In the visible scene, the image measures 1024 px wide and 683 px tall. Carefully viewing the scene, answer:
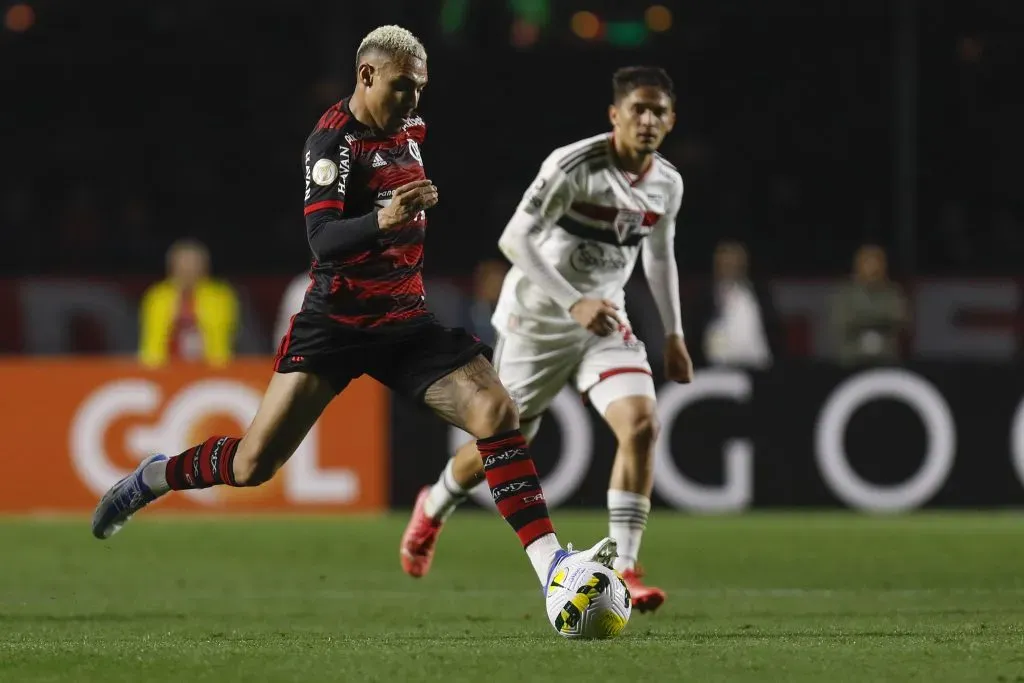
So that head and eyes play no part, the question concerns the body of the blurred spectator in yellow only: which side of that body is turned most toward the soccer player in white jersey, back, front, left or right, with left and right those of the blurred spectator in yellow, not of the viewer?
front

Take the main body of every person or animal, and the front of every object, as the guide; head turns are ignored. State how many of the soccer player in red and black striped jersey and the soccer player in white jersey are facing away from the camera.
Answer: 0

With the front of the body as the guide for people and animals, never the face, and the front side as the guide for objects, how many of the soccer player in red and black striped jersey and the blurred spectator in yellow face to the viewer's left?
0

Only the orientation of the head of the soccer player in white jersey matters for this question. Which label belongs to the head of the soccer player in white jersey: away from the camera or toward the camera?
toward the camera

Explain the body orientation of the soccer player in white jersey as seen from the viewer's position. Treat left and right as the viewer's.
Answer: facing the viewer and to the right of the viewer

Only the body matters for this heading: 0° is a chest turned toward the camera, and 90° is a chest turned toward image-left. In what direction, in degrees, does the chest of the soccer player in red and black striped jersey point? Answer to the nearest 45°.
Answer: approximately 315°

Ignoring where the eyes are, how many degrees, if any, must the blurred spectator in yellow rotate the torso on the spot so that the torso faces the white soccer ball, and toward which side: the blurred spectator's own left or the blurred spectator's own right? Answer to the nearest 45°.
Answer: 0° — they already face it

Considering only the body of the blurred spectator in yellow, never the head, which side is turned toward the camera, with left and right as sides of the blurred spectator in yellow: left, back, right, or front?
front

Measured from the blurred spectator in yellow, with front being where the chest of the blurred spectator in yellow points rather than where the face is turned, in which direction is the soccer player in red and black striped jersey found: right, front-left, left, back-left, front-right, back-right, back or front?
front

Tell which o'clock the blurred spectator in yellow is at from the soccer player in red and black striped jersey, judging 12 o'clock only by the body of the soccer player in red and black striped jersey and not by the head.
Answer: The blurred spectator in yellow is roughly at 7 o'clock from the soccer player in red and black striped jersey.

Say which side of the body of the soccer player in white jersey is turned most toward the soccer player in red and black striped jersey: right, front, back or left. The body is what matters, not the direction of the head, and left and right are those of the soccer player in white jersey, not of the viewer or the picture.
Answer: right

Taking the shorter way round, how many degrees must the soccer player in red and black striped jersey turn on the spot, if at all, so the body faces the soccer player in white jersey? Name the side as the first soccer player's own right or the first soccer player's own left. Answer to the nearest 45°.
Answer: approximately 90° to the first soccer player's own left
